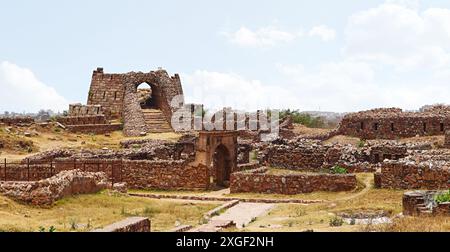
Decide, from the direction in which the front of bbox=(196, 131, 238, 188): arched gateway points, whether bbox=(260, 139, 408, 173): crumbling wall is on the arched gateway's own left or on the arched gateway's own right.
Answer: on the arched gateway's own left

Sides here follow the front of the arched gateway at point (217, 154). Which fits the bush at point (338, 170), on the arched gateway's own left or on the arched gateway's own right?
on the arched gateway's own left

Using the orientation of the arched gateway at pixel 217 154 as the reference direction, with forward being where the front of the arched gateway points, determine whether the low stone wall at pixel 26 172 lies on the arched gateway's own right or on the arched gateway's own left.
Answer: on the arched gateway's own right

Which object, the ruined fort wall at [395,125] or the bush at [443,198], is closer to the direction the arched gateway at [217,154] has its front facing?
the bush

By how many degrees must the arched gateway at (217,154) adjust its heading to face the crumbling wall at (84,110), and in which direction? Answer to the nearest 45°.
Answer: approximately 135° to its right

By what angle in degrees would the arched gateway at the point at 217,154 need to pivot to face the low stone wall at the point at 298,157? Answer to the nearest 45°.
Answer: approximately 90° to its left

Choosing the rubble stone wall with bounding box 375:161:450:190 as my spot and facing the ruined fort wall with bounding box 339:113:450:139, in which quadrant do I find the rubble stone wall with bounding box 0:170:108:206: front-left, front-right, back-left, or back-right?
back-left

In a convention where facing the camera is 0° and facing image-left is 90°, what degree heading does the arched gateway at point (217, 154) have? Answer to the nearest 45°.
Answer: approximately 0°

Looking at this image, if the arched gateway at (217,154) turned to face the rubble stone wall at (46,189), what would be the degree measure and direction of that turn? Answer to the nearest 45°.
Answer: approximately 45° to its right

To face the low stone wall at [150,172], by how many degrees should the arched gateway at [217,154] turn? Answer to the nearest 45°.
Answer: approximately 90° to its right

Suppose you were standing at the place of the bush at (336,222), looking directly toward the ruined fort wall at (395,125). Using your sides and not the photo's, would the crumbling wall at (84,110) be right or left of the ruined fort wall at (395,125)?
left
